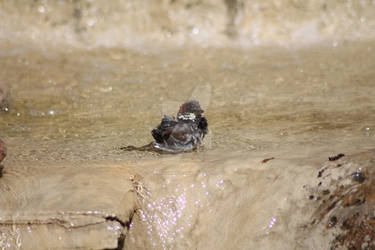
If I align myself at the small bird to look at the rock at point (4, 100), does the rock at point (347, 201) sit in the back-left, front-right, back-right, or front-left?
back-left

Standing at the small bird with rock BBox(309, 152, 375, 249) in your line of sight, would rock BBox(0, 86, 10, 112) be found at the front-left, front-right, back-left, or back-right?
back-right

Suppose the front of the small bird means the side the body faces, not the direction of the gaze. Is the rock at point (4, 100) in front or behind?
behind

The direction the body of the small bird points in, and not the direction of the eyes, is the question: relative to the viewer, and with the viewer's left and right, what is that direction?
facing to the right of the viewer

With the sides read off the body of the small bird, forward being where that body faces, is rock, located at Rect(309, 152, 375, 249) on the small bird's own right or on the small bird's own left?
on the small bird's own right
